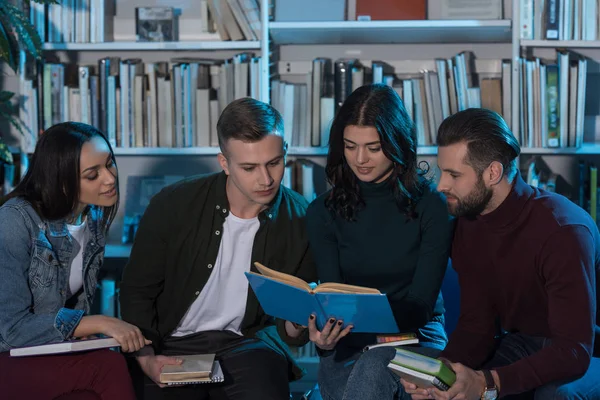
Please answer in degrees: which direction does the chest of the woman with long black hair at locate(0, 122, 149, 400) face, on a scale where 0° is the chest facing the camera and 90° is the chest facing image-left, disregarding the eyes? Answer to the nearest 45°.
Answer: approximately 315°

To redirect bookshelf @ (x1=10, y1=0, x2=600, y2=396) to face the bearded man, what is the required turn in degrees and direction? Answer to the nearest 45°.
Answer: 0° — it already faces them

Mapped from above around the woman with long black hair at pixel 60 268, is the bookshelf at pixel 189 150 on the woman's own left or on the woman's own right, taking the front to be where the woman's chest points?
on the woman's own left

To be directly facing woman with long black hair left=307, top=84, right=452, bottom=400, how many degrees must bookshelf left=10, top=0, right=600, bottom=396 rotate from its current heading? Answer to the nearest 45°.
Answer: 0° — it already faces them

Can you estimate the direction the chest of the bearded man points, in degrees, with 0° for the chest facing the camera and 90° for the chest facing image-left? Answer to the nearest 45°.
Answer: approximately 45°
